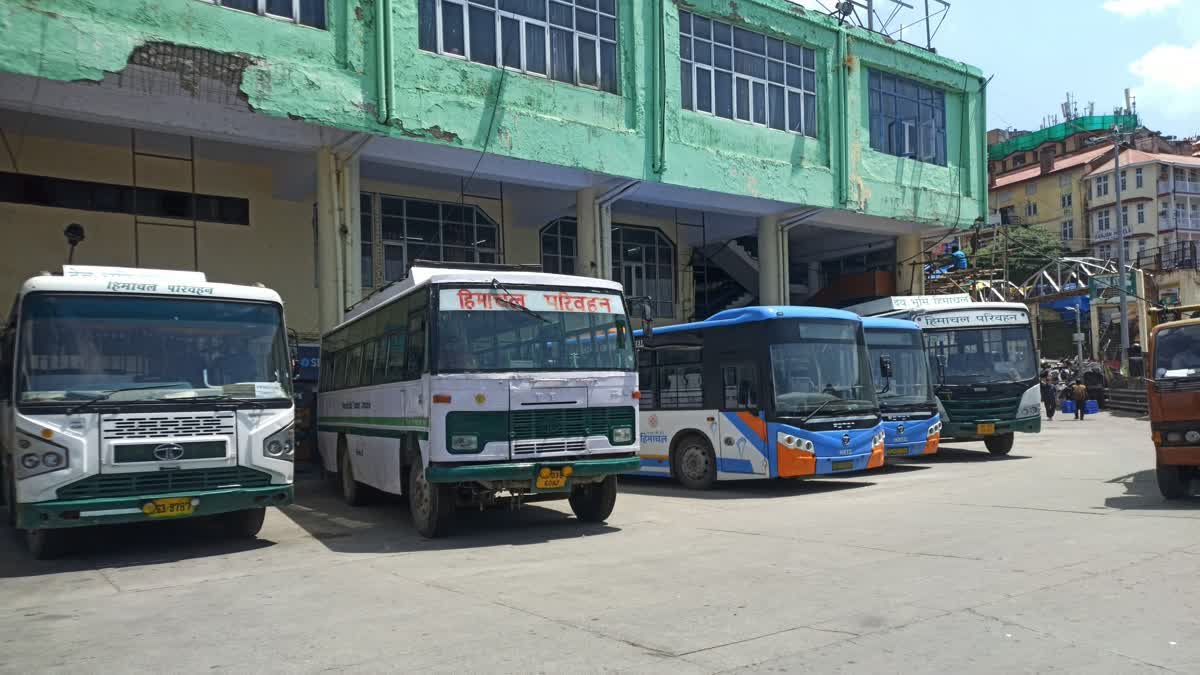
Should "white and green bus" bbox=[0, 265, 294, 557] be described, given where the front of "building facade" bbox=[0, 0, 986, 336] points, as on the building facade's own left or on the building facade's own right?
on the building facade's own right

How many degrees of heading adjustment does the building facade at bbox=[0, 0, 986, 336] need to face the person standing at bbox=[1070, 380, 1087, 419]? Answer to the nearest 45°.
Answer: approximately 90° to its left

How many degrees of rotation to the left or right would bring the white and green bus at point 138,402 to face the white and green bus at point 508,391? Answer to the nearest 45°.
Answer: approximately 90° to its left

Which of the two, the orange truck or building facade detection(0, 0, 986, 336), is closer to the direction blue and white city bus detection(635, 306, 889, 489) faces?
the orange truck

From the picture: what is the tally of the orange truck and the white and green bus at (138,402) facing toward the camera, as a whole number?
2

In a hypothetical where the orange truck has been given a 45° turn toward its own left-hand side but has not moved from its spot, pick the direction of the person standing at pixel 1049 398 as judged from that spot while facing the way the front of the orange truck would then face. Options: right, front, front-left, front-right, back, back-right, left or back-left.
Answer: back-left

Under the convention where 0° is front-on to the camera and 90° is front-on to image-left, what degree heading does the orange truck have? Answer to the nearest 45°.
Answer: approximately 0°
